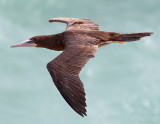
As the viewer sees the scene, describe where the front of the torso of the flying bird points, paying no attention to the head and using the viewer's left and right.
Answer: facing to the left of the viewer
